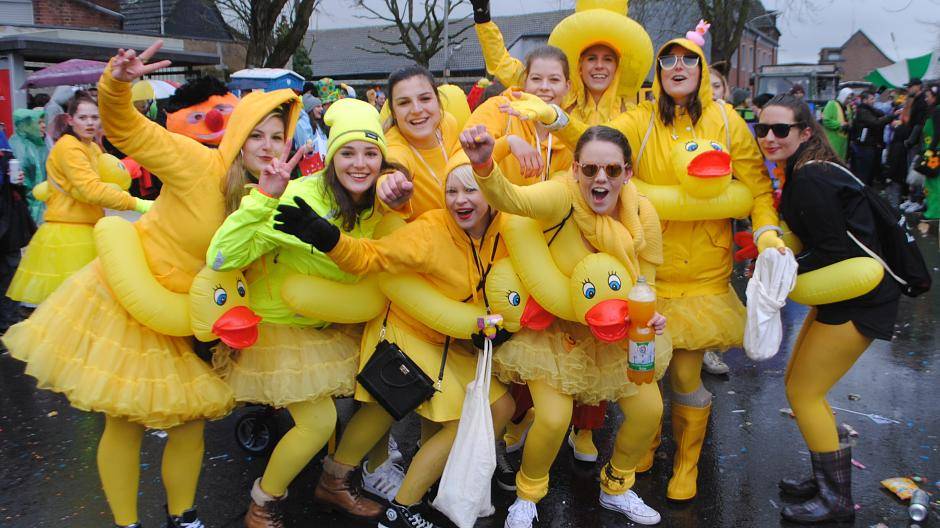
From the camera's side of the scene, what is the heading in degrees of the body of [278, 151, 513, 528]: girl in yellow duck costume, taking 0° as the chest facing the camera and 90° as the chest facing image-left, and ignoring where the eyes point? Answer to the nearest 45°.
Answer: approximately 315°

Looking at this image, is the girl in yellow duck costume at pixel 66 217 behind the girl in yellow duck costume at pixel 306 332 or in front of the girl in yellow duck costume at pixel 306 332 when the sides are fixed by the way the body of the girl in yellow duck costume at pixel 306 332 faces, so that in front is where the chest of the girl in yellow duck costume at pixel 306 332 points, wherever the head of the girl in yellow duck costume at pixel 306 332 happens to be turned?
behind

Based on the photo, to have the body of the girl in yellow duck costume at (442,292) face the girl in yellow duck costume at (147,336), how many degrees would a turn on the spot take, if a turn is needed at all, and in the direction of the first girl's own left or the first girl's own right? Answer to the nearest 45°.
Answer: approximately 135° to the first girl's own right

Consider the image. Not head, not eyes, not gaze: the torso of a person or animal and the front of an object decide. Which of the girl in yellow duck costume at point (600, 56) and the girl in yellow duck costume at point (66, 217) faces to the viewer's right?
the girl in yellow duck costume at point (66, 217)

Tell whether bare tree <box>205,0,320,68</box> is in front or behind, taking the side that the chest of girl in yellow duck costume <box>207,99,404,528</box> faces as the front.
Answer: behind
